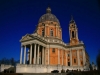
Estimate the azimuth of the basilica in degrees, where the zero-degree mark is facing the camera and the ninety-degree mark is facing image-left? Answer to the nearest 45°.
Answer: approximately 45°
